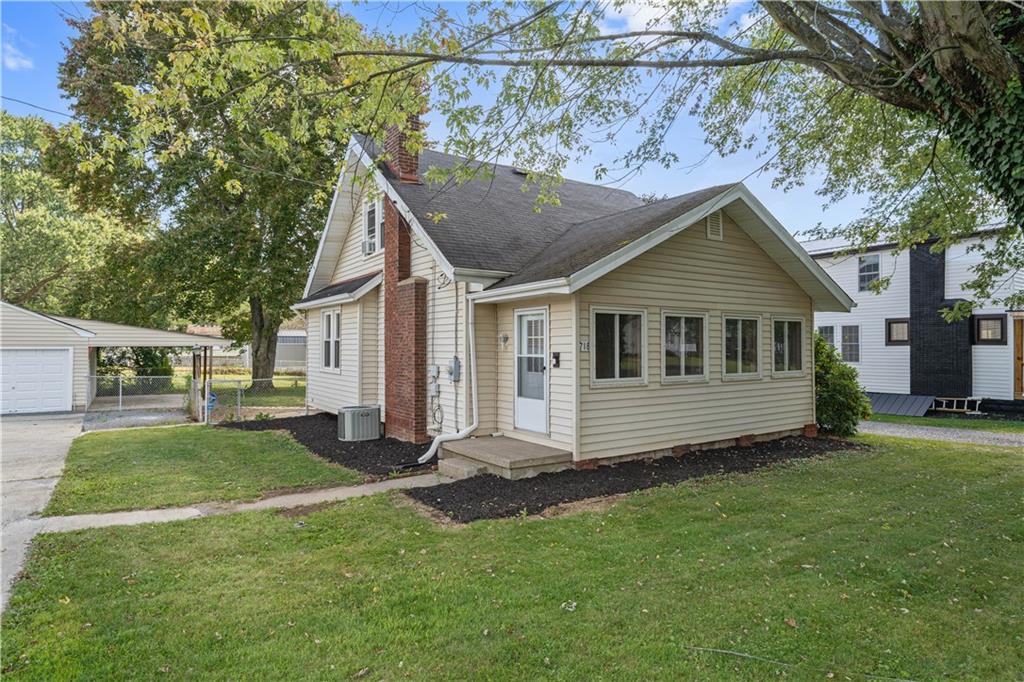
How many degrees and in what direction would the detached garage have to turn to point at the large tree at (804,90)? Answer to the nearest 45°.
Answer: approximately 45° to its left

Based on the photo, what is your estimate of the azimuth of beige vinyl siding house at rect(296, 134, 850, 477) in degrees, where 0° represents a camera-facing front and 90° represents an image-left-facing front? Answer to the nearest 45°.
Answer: approximately 315°

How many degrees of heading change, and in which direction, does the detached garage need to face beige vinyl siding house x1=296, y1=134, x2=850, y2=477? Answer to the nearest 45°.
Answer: approximately 45° to its left

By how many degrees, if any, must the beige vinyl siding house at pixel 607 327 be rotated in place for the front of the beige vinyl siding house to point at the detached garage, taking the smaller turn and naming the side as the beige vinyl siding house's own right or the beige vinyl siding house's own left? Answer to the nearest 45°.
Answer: approximately 135° to the beige vinyl siding house's own right

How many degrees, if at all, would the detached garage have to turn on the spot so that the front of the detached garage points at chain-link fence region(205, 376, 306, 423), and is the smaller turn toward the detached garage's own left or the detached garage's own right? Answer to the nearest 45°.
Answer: approximately 90° to the detached garage's own left

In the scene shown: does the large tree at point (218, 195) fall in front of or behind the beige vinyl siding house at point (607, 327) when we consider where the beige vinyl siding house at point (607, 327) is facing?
behind

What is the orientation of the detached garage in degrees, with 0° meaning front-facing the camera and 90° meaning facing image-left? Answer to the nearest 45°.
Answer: approximately 0°

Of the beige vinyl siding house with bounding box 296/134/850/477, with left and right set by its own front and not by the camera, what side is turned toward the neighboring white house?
left

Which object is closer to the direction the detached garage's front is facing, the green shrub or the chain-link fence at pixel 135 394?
the green shrub

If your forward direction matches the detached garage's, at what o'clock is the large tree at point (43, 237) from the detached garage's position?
The large tree is roughly at 6 o'clock from the detached garage.
